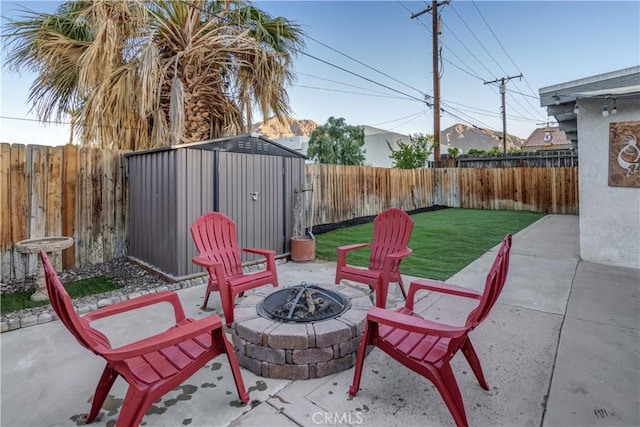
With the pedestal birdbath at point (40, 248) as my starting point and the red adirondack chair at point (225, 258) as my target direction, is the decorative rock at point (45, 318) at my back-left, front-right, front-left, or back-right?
front-right

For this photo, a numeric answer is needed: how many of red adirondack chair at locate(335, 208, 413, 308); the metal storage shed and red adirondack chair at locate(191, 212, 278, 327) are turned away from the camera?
0

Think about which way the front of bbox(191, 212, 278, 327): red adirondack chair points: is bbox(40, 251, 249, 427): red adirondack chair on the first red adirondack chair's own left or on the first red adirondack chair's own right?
on the first red adirondack chair's own right

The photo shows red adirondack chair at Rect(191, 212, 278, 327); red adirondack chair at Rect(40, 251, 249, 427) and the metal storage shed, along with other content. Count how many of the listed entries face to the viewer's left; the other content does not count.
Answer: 0

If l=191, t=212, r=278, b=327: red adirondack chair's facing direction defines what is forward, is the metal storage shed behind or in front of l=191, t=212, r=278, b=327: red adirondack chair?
behind

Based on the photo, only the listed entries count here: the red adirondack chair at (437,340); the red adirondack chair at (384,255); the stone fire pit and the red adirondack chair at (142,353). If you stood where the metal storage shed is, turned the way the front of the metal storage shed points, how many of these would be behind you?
0

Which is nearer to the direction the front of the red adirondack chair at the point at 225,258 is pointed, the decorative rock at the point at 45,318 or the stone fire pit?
the stone fire pit

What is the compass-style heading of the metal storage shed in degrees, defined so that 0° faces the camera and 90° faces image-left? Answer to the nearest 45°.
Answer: approximately 315°

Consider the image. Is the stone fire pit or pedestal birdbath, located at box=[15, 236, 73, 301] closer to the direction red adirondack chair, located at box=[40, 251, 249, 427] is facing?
the stone fire pit

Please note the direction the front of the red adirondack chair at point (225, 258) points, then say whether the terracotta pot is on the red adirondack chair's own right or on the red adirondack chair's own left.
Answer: on the red adirondack chair's own left

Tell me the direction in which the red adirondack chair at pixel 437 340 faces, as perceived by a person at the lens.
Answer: facing away from the viewer and to the left of the viewer

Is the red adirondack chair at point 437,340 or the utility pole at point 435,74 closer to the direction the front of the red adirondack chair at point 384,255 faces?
the red adirondack chair

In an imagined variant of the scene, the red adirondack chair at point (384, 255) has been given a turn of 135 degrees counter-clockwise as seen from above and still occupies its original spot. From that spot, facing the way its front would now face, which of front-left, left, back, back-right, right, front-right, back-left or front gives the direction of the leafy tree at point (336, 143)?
left

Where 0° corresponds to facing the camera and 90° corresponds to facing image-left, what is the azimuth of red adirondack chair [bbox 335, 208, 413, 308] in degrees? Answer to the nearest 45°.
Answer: approximately 45°

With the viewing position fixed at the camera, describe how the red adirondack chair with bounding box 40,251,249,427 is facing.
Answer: facing away from the viewer and to the right of the viewer
